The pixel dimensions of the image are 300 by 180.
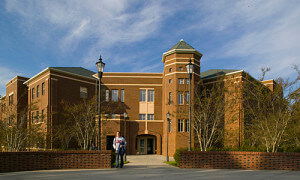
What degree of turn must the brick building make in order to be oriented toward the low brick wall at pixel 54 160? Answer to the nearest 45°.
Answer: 0° — it already faces it

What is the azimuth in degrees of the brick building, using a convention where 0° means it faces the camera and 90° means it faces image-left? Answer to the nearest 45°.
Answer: approximately 0°
